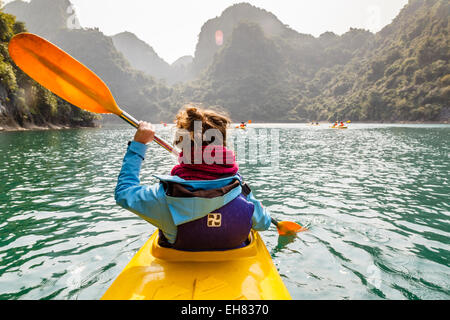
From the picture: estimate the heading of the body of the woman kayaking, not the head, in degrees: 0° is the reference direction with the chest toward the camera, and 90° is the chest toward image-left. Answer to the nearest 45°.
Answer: approximately 180°

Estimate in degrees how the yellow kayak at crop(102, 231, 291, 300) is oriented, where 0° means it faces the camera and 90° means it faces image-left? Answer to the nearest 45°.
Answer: approximately 180°

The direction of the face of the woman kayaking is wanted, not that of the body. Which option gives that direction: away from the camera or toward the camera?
away from the camera
